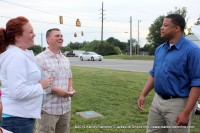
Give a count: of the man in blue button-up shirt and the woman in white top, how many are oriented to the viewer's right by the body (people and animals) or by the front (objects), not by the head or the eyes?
1

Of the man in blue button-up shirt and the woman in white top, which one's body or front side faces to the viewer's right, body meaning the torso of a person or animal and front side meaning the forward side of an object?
the woman in white top

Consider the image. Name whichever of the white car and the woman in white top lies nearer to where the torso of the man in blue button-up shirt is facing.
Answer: the woman in white top

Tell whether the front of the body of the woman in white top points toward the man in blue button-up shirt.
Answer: yes

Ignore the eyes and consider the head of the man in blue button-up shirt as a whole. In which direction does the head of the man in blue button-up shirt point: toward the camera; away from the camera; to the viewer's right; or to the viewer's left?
to the viewer's left

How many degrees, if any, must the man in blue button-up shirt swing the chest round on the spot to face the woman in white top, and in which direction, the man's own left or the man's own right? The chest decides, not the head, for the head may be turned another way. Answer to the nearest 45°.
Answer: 0° — they already face them

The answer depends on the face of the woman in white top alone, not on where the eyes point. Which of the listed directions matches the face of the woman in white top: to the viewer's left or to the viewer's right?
to the viewer's right

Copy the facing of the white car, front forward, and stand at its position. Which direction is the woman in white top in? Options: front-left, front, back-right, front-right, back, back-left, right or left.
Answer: front-right

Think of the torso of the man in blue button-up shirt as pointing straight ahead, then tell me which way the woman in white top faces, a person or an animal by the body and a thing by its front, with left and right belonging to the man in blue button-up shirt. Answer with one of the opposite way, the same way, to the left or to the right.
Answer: the opposite way

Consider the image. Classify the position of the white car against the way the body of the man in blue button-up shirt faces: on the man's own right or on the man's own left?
on the man's own right

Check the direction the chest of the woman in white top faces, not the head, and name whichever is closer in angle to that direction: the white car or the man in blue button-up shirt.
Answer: the man in blue button-up shirt

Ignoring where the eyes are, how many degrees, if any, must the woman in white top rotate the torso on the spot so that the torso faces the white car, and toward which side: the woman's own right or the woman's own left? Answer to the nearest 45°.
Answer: approximately 90° to the woman's own left

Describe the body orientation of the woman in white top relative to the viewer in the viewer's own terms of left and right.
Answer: facing to the right of the viewer
